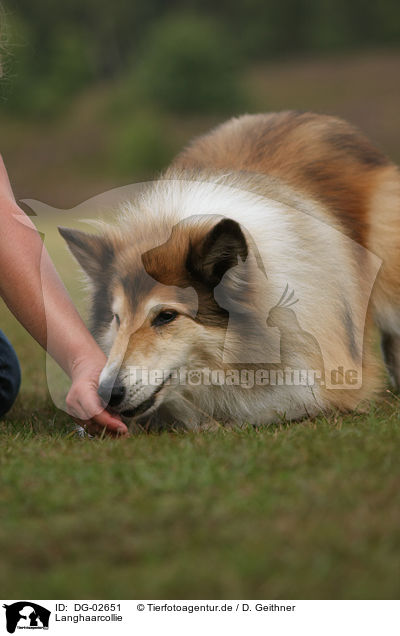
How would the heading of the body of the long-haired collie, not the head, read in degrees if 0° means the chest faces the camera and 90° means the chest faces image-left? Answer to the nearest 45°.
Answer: approximately 45°
